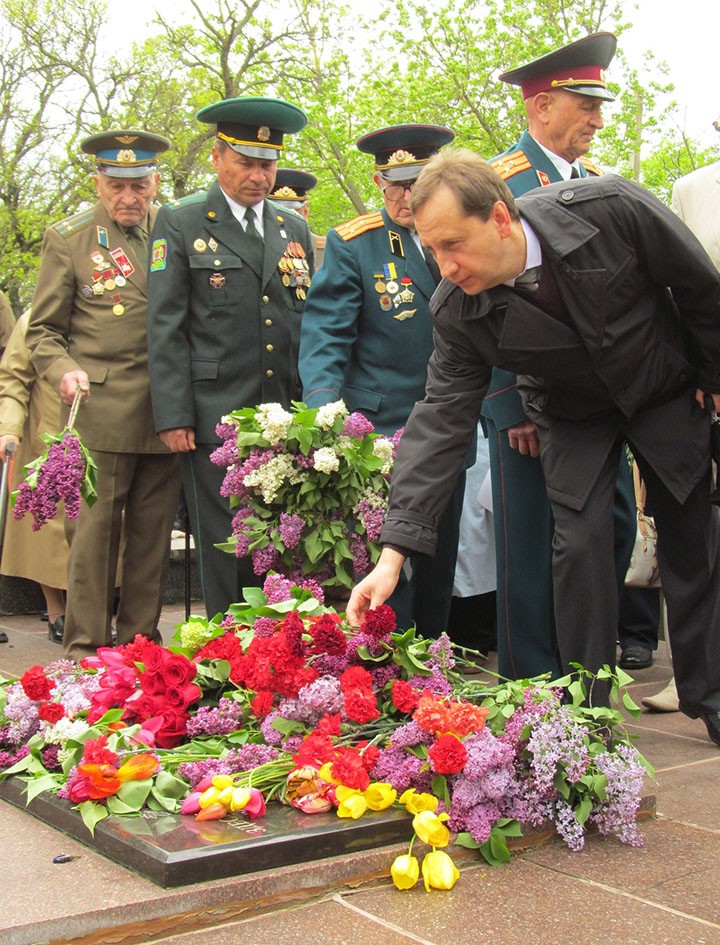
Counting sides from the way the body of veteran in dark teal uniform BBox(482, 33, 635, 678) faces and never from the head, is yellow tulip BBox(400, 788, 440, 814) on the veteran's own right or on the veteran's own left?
on the veteran's own right

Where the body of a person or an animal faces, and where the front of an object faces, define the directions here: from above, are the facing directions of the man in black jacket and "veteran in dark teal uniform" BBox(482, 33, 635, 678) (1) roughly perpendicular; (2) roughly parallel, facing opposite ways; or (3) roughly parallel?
roughly perpendicular

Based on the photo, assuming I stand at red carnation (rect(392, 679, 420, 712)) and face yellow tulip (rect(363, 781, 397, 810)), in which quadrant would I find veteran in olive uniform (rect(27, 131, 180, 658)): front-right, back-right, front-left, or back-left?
back-right

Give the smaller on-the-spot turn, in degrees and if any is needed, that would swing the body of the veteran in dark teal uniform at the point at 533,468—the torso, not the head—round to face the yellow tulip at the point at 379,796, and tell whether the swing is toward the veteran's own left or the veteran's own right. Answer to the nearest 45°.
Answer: approximately 45° to the veteran's own right

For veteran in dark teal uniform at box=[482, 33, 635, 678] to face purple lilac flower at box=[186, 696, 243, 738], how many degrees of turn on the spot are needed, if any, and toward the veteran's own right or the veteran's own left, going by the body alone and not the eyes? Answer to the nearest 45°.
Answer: approximately 90° to the veteran's own right

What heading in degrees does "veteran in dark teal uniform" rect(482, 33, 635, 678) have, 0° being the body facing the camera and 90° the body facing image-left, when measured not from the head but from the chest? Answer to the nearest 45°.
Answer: approximately 315°

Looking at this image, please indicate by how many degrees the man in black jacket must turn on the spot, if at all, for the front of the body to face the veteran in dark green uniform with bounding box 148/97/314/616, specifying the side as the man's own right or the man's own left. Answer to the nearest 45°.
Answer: approximately 90° to the man's own right

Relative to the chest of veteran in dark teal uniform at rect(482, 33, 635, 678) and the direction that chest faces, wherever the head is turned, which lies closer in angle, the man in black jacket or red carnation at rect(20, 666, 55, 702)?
the man in black jacket

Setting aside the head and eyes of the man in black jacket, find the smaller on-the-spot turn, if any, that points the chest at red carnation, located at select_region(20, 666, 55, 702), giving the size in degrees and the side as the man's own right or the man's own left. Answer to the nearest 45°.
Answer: approximately 45° to the man's own right

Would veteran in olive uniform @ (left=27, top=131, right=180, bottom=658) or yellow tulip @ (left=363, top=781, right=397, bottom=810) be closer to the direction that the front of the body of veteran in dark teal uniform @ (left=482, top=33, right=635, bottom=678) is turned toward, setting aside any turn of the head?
the yellow tulip

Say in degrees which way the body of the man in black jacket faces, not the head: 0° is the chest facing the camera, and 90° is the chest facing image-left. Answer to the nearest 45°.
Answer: approximately 45°
